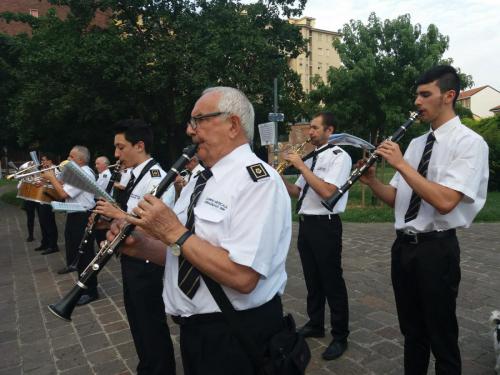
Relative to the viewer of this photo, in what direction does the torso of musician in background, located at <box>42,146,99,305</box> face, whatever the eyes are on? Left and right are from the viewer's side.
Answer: facing to the left of the viewer

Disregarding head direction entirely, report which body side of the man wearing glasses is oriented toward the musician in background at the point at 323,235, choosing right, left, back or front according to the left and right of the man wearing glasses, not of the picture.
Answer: back

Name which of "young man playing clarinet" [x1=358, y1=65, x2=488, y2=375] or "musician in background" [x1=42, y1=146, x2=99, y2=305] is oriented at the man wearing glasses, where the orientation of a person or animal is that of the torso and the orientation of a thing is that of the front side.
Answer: the young man playing clarinet

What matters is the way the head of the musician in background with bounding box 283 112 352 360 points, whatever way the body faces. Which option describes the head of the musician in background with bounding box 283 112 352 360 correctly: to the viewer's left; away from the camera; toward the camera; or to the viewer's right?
to the viewer's left

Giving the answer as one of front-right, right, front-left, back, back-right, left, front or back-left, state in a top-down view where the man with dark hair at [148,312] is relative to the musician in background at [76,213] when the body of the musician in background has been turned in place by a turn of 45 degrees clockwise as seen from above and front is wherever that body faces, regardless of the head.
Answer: back-left

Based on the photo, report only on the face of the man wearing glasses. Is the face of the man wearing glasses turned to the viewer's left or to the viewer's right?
to the viewer's left

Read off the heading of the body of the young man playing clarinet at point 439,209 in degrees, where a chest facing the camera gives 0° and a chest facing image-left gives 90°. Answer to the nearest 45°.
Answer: approximately 45°

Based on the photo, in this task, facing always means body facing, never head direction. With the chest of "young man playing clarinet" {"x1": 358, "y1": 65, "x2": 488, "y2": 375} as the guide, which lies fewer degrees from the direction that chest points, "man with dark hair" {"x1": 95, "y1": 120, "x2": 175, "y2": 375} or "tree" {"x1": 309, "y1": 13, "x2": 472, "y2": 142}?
the man with dark hair

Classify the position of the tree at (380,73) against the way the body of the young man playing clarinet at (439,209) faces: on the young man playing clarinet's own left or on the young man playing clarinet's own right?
on the young man playing clarinet's own right

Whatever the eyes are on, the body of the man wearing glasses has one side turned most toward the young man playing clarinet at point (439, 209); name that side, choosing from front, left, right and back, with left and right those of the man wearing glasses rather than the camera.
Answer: back

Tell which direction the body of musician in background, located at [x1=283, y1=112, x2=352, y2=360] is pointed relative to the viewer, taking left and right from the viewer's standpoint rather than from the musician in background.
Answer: facing the viewer and to the left of the viewer

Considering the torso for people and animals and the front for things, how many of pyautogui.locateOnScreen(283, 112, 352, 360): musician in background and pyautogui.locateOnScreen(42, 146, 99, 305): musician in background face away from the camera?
0
